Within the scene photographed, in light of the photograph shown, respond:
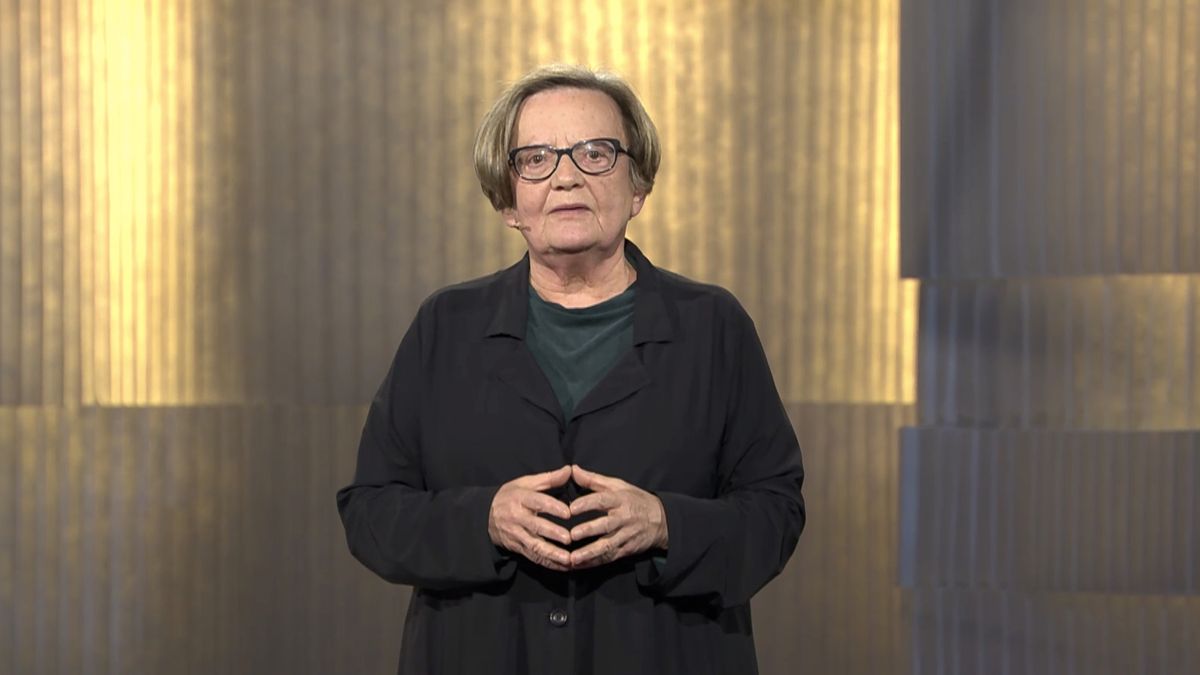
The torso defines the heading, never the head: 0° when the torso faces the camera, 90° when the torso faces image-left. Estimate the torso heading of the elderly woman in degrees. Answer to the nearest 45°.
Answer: approximately 0°
